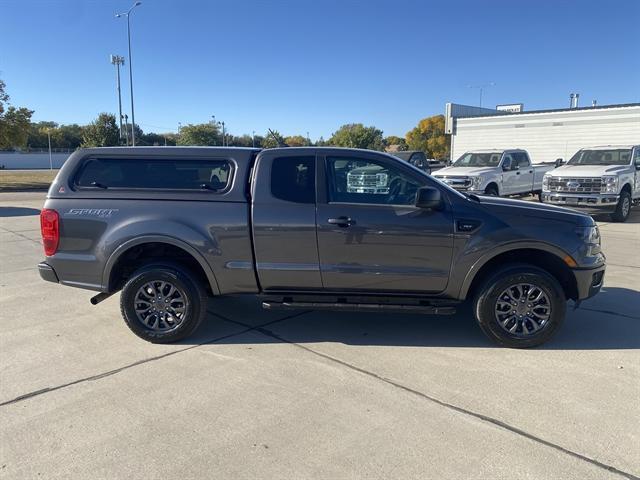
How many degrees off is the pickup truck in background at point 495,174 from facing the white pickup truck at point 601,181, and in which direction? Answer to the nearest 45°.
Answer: approximately 90° to its left

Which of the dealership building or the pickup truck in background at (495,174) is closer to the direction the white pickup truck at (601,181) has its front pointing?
the pickup truck in background

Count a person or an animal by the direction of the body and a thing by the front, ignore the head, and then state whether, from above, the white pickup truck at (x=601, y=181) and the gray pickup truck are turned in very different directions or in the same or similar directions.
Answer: very different directions

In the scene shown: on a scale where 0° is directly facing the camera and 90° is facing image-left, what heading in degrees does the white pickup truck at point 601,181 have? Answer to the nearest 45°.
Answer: approximately 45°

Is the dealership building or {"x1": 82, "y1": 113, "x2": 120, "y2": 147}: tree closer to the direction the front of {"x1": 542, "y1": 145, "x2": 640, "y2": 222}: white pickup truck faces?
the tree

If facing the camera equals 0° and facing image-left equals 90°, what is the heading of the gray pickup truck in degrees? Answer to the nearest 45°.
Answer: approximately 270°

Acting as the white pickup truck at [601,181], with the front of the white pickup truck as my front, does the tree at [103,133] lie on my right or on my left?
on my right

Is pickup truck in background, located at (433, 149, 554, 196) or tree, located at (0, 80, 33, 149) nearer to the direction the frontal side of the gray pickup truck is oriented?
the pickup truck in background

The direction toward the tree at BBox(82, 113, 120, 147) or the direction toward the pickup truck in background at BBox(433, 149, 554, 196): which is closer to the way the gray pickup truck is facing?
the pickup truck in background
